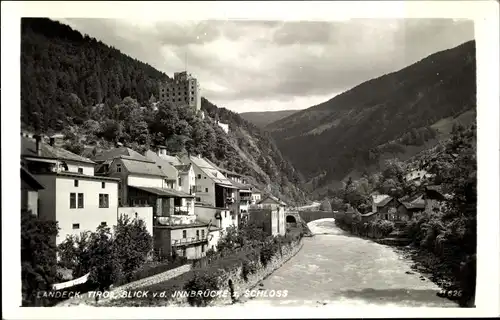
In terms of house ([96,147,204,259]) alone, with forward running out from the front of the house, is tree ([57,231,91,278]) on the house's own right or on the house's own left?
on the house's own right

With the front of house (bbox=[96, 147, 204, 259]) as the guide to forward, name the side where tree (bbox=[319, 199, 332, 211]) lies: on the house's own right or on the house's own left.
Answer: on the house's own left

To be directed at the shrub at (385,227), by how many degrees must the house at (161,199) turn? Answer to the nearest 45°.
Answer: approximately 45° to its left

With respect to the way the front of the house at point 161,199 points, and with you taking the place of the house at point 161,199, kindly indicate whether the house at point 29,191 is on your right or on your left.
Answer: on your right

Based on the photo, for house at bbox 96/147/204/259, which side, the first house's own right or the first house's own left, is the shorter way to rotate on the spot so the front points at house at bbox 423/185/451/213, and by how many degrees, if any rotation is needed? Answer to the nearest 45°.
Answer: approximately 45° to the first house's own left

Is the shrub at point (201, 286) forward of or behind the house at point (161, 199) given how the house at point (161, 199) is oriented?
forward

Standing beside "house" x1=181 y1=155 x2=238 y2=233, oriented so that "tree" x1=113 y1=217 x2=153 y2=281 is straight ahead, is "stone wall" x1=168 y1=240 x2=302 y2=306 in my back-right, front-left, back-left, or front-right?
front-left

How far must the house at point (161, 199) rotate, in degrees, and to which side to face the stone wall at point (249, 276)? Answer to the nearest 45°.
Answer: approximately 45° to its left

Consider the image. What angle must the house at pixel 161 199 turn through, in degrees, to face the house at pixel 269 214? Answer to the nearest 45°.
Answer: approximately 90° to its left

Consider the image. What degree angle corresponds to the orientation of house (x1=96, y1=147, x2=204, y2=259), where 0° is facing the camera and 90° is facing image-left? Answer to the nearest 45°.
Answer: approximately 315°

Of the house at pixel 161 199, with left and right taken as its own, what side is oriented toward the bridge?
left
